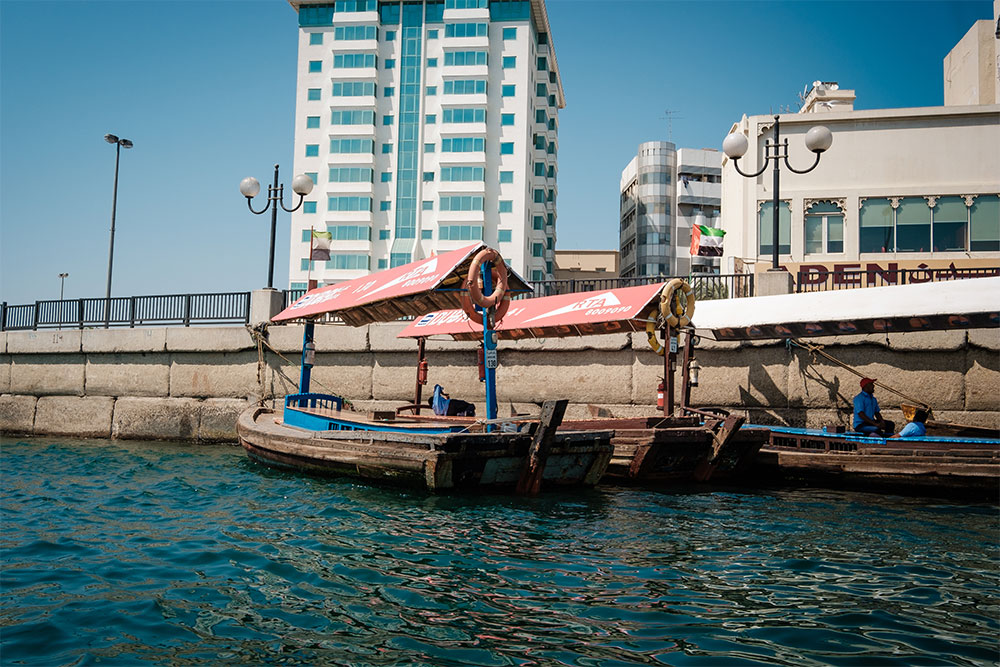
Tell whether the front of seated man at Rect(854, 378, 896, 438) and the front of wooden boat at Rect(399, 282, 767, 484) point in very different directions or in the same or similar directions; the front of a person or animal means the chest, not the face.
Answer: very different directions

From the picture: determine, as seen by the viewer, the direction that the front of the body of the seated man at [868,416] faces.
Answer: to the viewer's right

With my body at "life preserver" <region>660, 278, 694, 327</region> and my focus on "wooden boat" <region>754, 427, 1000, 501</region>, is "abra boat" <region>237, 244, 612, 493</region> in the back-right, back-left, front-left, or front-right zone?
back-right

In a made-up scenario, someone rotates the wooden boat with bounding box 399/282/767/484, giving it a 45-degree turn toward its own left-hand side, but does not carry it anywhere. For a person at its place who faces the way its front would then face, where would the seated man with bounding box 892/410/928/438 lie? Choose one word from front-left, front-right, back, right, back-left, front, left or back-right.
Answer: back

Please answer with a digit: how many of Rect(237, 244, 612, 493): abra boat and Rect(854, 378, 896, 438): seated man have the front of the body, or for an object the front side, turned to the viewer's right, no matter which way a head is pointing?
1

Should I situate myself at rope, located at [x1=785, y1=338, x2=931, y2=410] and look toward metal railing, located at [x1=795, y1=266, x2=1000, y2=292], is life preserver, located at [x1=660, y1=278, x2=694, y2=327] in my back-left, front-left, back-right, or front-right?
back-left

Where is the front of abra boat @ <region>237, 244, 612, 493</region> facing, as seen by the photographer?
facing away from the viewer and to the left of the viewer

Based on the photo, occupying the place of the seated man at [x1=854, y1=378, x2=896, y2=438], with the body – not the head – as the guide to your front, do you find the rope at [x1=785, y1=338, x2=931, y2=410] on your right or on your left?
on your left
